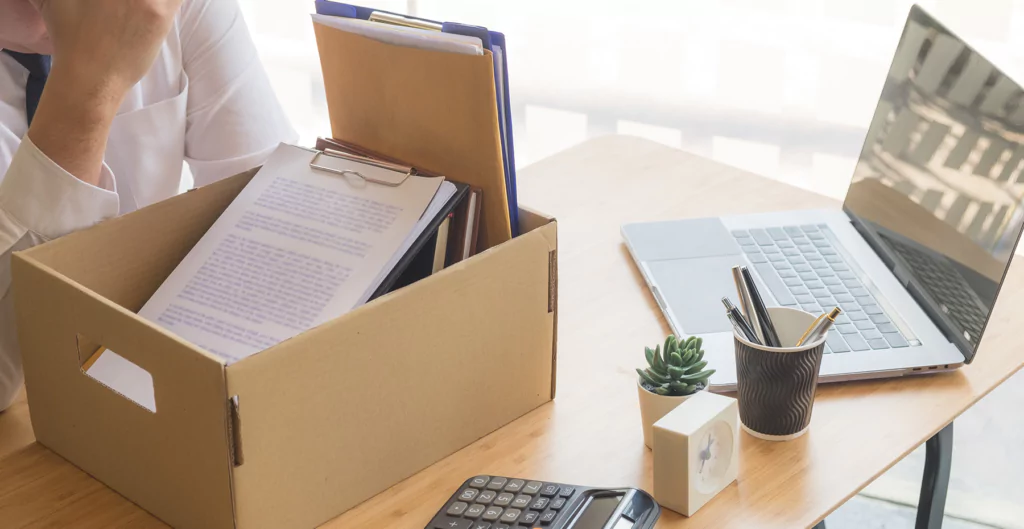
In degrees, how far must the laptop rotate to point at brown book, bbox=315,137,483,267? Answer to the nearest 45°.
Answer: approximately 45° to its left

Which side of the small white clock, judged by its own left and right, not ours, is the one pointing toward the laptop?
left

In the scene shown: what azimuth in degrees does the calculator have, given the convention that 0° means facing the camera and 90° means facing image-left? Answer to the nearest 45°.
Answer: approximately 90°

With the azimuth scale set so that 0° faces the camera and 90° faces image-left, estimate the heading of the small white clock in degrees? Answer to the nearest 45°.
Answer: approximately 315°

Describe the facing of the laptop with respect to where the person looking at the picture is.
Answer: facing to the left of the viewer

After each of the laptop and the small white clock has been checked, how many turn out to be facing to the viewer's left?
1

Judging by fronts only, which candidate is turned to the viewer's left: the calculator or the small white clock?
the calculator

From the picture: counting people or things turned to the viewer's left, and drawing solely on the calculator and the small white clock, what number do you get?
1
